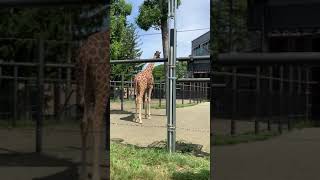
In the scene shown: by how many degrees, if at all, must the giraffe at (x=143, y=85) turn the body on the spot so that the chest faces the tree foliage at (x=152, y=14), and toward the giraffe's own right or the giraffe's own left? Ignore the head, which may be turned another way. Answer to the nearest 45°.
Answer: approximately 135° to the giraffe's own right
